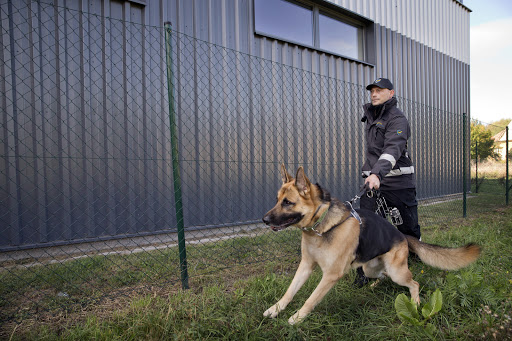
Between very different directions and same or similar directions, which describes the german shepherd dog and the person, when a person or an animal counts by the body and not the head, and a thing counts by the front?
same or similar directions

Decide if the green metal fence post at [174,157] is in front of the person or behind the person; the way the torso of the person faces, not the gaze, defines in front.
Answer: in front

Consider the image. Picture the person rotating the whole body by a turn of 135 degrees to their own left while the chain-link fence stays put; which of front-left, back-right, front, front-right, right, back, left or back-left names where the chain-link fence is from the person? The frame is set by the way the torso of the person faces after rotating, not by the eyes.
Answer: back

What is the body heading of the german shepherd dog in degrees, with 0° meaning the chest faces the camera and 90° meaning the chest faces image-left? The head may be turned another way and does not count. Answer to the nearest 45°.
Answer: approximately 45°

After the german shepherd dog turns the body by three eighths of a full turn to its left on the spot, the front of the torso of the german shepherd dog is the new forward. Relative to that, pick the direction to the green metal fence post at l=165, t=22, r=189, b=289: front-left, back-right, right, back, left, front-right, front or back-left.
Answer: back

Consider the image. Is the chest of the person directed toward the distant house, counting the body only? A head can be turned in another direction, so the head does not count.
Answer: no

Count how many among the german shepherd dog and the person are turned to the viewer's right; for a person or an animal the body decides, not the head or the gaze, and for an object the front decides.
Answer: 0

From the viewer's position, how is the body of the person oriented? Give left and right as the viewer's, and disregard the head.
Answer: facing the viewer and to the left of the viewer

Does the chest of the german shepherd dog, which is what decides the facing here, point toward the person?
no

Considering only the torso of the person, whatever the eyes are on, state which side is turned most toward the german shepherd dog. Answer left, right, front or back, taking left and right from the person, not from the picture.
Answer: front

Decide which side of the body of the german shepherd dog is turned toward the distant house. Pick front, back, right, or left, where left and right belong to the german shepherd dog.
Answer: back
